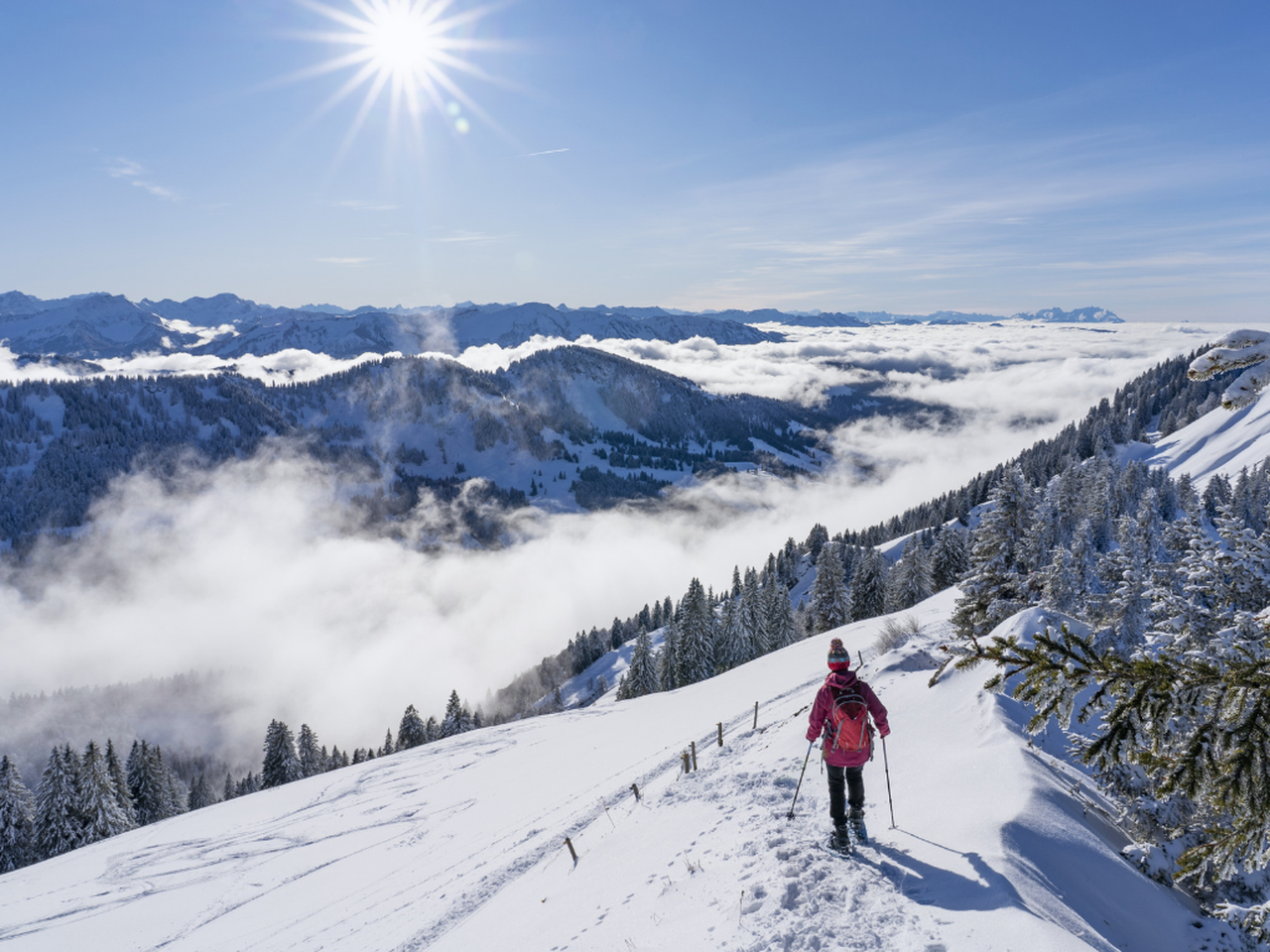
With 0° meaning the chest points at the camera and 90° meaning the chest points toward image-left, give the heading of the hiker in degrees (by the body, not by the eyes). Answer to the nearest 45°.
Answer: approximately 180°

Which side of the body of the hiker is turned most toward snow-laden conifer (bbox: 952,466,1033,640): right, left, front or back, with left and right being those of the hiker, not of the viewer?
front

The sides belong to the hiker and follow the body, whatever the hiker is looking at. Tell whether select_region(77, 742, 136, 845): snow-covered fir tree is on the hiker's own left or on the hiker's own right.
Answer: on the hiker's own left

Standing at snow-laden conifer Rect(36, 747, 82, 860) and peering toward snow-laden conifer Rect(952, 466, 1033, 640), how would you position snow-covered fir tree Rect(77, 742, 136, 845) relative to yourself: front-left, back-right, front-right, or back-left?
front-left

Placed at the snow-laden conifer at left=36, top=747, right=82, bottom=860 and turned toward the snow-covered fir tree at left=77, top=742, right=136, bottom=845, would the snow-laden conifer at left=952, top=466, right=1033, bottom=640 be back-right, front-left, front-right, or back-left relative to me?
front-right

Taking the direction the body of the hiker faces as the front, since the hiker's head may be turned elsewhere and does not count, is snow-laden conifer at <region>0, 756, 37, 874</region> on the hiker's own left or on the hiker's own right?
on the hiker's own left
